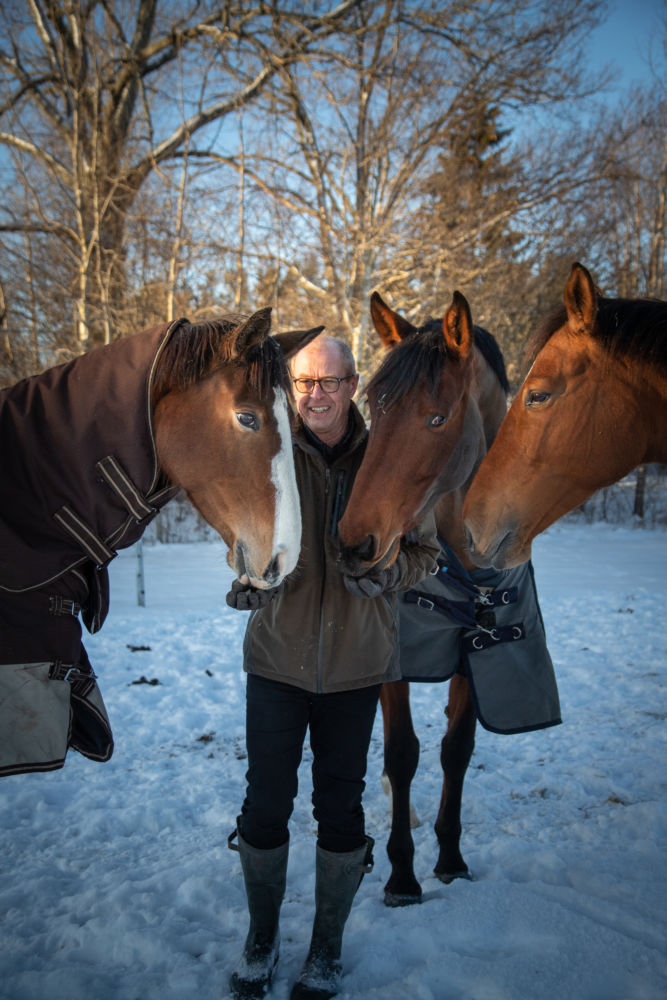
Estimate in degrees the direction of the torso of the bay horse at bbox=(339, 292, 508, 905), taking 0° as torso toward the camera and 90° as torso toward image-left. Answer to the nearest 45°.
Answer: approximately 45°

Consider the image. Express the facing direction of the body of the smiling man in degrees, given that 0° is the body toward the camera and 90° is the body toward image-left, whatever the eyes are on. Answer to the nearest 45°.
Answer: approximately 0°

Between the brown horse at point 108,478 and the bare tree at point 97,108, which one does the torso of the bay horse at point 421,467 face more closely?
the brown horse

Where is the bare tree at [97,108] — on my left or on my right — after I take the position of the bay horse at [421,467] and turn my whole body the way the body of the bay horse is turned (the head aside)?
on my right

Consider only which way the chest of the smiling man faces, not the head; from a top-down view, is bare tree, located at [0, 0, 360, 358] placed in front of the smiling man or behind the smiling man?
behind
